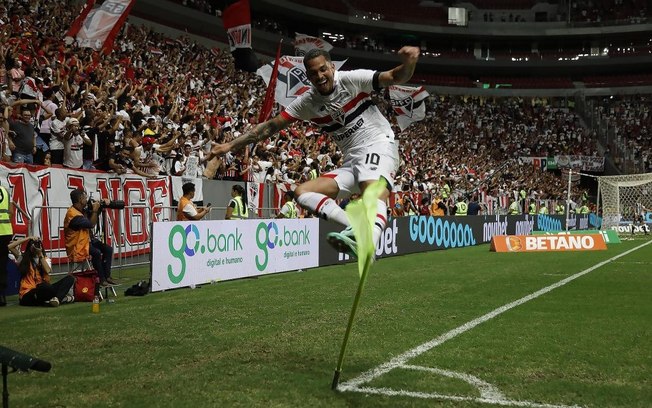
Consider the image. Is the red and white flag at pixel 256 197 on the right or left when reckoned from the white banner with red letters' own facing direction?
on its left

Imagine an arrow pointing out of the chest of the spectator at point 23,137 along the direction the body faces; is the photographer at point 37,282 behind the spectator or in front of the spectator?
in front

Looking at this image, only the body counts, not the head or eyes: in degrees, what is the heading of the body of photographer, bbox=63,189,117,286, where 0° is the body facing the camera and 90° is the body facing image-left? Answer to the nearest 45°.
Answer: approximately 270°

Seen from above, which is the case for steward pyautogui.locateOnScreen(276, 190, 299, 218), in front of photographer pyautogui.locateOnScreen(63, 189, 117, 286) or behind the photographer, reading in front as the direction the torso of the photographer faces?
in front

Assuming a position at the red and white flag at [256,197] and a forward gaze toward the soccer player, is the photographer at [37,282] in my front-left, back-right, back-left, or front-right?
front-right

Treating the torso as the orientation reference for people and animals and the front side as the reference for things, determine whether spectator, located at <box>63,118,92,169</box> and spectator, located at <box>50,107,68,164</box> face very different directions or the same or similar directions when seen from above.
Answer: same or similar directions

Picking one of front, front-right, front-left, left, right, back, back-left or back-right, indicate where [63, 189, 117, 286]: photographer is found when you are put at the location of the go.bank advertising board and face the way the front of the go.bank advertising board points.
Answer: right

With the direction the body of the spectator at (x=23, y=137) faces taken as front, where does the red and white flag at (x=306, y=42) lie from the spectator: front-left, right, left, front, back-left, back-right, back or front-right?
left

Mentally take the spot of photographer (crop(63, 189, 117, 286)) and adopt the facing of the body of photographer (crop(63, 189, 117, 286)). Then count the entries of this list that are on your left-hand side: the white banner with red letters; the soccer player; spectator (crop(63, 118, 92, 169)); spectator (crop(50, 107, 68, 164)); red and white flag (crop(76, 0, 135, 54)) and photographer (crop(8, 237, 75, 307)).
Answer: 4

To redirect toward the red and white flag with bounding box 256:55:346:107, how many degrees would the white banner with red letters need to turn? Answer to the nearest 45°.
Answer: approximately 90° to its left

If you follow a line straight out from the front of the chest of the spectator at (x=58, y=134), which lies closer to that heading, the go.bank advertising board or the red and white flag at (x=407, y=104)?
the go.bank advertising board

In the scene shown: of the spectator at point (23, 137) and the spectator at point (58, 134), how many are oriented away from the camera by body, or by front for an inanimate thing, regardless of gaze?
0

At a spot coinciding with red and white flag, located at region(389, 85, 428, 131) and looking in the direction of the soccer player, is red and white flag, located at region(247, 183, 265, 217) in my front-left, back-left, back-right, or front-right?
front-right

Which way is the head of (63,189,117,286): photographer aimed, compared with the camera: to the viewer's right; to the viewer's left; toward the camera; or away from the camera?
to the viewer's right

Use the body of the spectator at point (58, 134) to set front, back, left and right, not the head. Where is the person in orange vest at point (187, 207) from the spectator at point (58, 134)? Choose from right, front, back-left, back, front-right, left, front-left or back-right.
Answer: front
